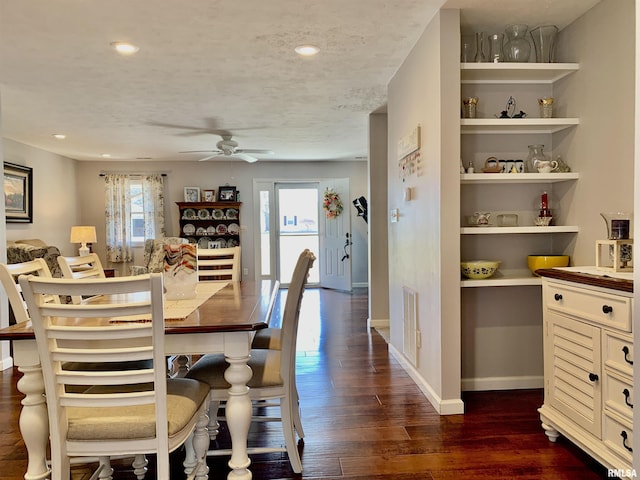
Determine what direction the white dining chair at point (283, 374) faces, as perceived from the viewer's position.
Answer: facing to the left of the viewer

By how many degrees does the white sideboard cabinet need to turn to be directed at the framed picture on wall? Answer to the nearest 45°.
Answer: approximately 45° to its right

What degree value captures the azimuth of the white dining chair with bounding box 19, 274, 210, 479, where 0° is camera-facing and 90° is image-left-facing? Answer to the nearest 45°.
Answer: approximately 225°

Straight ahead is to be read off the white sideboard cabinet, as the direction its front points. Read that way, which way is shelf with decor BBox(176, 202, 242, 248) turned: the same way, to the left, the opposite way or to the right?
to the left

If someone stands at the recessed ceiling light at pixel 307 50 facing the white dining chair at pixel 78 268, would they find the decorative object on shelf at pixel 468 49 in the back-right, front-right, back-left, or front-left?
back-left

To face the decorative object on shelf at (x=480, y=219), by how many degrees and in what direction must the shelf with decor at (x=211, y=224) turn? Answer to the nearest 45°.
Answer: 0° — it already faces it
